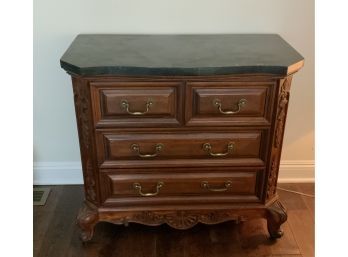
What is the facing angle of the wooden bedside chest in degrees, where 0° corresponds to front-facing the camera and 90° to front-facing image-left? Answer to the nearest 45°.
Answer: approximately 0°
